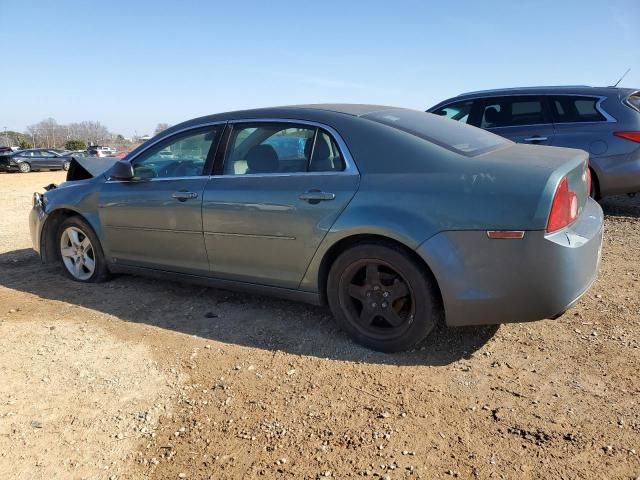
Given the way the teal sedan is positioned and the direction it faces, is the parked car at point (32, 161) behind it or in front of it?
in front

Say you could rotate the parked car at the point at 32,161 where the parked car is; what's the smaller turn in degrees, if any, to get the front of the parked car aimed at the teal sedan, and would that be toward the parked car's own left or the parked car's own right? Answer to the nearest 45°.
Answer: approximately 135° to the parked car's own right

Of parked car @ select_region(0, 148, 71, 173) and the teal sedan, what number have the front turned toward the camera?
0

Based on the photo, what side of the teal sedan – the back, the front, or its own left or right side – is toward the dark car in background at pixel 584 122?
right

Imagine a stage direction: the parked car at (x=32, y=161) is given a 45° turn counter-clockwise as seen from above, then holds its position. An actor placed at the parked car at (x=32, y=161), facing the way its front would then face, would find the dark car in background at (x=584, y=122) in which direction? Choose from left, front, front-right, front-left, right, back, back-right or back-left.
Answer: back
